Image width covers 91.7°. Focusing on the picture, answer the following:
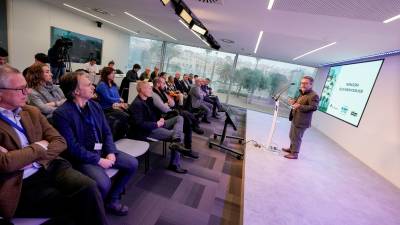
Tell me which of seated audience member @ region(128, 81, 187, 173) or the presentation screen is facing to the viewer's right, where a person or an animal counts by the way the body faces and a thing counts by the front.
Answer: the seated audience member

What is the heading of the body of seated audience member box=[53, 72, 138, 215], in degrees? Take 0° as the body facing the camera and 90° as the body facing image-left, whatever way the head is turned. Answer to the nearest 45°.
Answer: approximately 315°

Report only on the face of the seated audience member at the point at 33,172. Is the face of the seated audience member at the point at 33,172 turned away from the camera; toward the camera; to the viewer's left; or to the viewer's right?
to the viewer's right

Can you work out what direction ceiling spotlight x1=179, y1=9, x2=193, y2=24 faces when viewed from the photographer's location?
facing to the right of the viewer

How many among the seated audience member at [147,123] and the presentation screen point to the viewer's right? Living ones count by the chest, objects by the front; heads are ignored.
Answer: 1

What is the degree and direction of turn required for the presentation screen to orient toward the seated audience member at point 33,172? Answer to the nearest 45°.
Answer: approximately 45° to its left

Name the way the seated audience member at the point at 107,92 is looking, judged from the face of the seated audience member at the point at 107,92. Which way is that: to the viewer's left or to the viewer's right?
to the viewer's right

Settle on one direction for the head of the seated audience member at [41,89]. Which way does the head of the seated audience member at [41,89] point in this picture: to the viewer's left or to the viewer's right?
to the viewer's right

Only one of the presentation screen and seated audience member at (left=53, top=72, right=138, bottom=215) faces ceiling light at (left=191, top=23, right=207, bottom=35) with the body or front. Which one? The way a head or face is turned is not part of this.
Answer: the presentation screen

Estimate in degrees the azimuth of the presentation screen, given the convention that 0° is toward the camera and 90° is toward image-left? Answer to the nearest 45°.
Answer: approximately 45°

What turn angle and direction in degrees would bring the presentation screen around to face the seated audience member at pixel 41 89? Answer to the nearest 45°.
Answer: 0° — it already faces them
